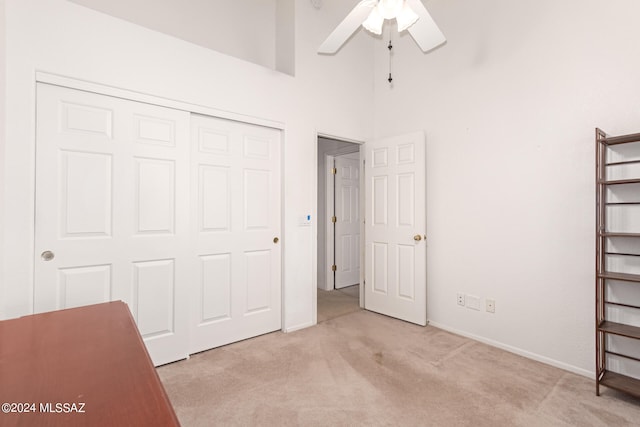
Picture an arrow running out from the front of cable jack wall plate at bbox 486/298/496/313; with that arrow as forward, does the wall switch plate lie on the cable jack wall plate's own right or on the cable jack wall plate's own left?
on the cable jack wall plate's own right

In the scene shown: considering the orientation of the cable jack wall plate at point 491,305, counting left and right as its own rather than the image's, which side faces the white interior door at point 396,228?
right

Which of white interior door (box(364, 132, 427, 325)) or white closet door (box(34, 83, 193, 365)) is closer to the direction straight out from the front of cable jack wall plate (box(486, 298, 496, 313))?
the white closet door

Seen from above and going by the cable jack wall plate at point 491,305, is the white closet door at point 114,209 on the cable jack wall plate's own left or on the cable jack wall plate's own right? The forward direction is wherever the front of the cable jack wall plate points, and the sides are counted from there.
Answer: on the cable jack wall plate's own right

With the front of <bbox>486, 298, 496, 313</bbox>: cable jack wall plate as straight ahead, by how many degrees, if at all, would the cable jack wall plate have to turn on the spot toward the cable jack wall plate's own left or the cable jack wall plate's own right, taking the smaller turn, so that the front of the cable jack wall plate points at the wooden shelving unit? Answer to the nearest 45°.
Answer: approximately 45° to the cable jack wall plate's own left

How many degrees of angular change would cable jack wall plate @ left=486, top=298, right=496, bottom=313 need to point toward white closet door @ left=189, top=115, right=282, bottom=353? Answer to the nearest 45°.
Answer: approximately 45° to its right
